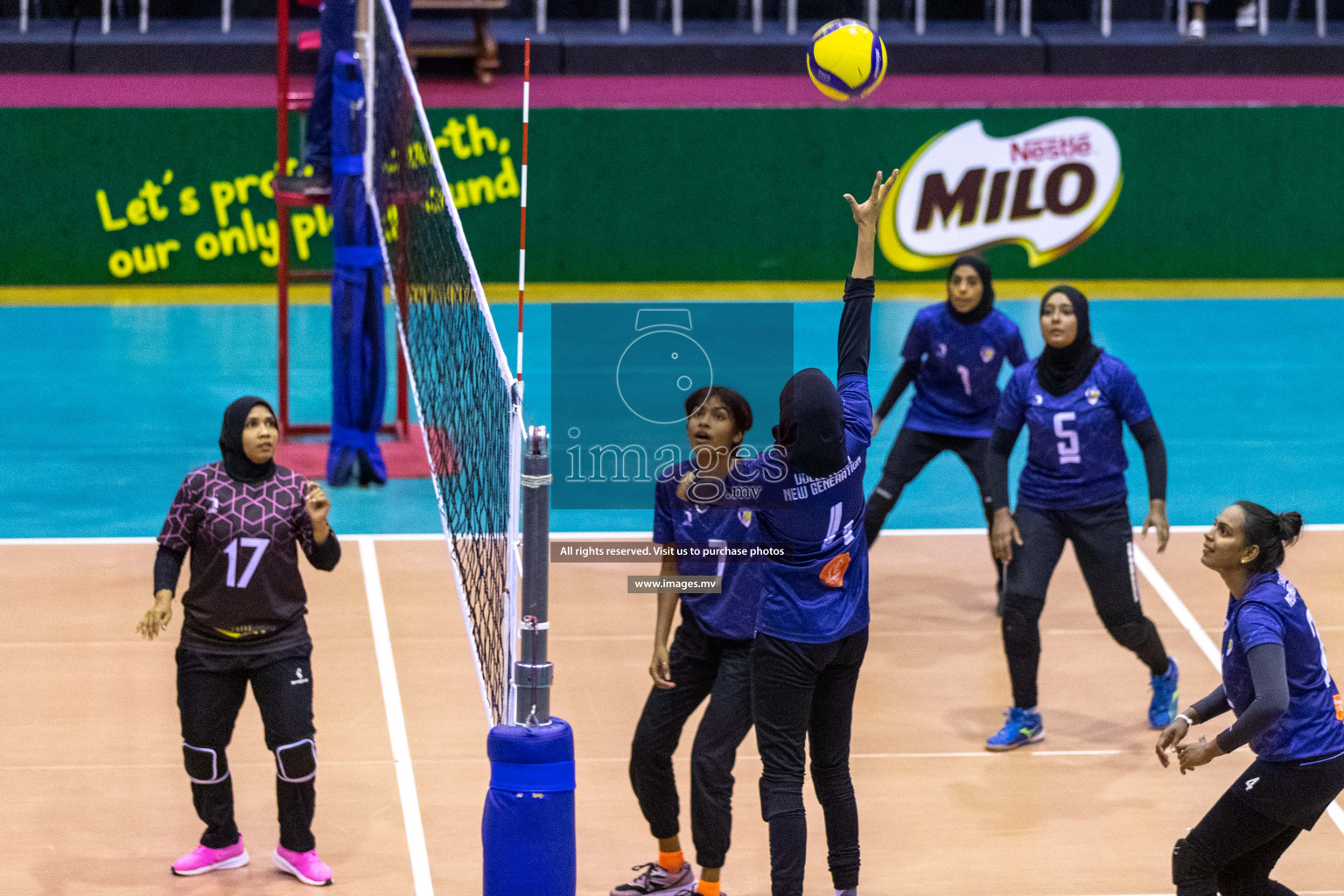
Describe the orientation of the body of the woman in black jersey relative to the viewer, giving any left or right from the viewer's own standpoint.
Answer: facing the viewer

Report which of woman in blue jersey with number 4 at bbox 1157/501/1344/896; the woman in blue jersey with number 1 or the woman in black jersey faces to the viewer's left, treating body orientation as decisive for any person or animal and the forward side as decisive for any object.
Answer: the woman in blue jersey with number 4

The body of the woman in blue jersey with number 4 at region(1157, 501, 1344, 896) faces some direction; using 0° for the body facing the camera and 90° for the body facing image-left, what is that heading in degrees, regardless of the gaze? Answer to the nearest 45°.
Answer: approximately 90°

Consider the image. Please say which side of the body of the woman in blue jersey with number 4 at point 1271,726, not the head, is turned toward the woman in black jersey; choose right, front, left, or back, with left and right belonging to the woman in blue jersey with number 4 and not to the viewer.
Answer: front

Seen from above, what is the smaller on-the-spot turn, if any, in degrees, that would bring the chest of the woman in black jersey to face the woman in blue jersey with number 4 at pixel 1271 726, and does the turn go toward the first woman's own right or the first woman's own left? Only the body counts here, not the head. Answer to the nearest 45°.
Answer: approximately 45° to the first woman's own left

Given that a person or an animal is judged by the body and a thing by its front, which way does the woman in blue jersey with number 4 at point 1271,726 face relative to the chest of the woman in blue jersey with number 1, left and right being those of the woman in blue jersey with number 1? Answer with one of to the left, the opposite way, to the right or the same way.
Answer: to the right

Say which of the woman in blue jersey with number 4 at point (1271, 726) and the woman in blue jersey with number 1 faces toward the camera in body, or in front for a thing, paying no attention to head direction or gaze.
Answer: the woman in blue jersey with number 1

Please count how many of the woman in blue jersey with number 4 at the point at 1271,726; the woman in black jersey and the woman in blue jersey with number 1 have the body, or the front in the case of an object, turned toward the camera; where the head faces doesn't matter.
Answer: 2

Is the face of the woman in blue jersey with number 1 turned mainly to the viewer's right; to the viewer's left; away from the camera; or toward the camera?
toward the camera

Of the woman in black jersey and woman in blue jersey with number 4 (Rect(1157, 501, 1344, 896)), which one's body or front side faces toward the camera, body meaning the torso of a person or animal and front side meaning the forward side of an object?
the woman in black jersey

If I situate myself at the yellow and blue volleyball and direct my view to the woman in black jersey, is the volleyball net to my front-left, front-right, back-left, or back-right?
front-right

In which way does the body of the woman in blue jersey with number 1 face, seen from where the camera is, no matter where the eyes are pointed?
toward the camera
